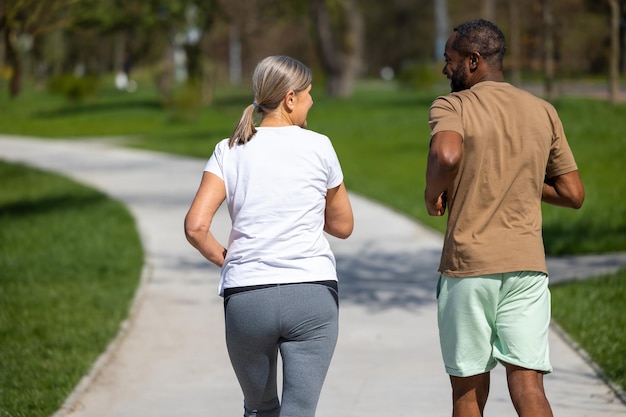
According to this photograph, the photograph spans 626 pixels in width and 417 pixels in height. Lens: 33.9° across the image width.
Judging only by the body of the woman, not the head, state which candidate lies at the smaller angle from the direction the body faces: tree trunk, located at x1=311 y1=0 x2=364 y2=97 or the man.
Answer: the tree trunk

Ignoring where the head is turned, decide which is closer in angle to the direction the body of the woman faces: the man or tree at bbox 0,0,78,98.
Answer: the tree

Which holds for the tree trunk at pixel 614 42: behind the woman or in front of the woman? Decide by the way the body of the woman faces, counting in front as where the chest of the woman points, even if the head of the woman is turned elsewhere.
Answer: in front

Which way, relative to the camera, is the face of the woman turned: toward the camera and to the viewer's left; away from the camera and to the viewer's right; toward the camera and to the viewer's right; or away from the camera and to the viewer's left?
away from the camera and to the viewer's right

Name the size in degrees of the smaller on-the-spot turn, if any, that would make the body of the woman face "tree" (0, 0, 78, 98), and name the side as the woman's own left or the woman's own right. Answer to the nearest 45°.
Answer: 0° — they already face it

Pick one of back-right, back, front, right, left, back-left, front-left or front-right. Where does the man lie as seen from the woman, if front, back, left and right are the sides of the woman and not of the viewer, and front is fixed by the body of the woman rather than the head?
right

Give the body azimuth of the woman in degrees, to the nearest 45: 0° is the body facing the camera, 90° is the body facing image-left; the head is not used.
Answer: approximately 180°

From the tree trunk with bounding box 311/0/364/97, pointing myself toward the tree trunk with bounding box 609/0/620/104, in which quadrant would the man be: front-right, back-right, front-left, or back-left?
front-right

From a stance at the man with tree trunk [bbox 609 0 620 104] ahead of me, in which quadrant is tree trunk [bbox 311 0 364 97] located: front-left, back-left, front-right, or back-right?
front-left

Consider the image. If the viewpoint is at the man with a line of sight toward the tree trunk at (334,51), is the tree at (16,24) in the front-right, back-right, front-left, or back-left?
front-left

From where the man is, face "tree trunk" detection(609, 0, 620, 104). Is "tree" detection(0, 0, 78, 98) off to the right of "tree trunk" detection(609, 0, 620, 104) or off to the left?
left

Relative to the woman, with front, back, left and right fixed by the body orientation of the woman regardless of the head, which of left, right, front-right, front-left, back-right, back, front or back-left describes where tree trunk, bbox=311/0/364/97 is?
front
